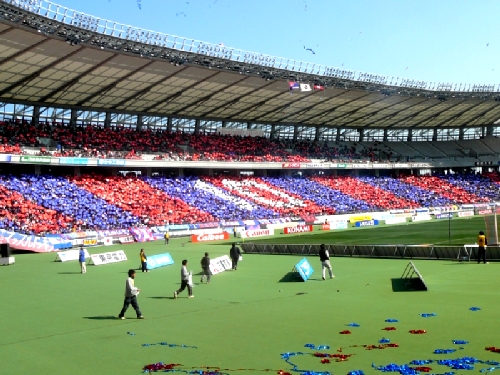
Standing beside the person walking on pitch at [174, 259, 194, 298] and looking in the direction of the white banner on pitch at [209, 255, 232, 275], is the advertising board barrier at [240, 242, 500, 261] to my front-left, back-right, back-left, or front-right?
front-right

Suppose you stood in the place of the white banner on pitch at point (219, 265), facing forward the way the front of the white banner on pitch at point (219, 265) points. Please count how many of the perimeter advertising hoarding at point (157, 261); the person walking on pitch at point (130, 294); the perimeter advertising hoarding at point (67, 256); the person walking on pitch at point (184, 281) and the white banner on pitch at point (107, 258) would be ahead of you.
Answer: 2

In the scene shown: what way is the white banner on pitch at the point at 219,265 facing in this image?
toward the camera

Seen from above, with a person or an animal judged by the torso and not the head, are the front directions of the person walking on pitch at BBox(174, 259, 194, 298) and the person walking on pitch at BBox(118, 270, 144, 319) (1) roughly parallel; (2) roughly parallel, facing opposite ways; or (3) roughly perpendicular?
roughly parallel
